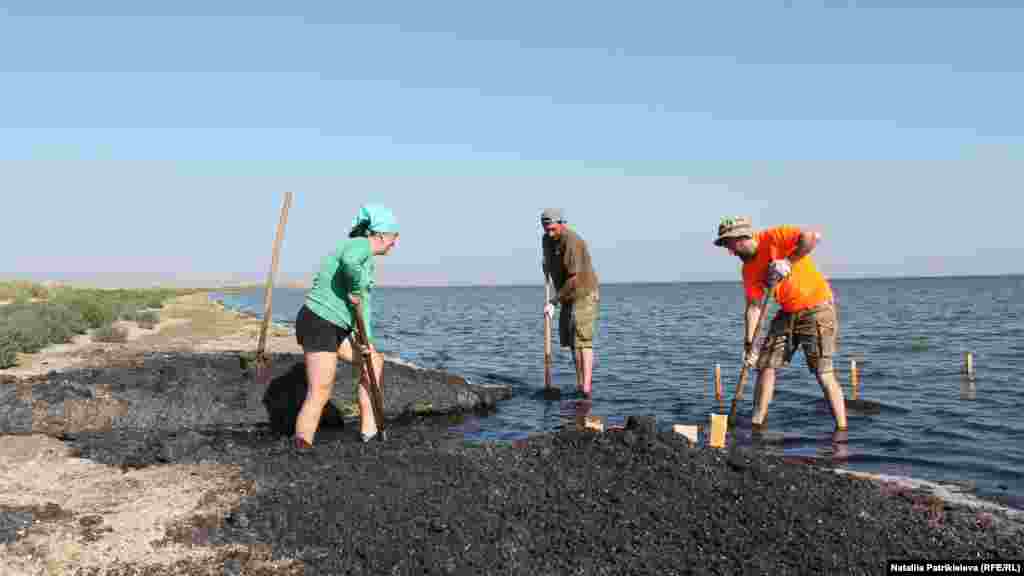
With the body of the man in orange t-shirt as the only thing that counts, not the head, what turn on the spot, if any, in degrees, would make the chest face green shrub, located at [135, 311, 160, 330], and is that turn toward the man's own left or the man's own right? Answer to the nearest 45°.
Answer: approximately 90° to the man's own right

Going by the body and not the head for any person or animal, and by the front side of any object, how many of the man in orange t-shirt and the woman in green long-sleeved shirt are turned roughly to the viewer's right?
1

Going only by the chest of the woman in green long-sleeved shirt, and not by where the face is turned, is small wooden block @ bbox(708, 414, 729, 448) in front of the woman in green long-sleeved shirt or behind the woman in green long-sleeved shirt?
in front

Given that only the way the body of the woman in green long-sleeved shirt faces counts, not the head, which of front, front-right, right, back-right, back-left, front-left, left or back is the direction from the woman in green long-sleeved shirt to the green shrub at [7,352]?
back-left

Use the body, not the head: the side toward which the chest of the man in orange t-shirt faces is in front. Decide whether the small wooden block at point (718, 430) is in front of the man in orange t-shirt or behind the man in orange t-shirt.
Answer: in front

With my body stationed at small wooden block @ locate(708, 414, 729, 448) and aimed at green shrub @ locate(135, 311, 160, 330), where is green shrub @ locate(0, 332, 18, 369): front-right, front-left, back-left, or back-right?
front-left

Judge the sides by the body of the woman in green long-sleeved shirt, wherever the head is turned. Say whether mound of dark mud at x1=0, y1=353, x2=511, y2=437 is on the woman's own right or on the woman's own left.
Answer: on the woman's own left

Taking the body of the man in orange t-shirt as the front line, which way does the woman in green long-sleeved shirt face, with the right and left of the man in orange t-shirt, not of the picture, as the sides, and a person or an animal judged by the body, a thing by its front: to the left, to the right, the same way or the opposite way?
the opposite way

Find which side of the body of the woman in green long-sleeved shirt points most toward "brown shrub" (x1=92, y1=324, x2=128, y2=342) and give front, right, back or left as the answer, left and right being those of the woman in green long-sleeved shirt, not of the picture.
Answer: left

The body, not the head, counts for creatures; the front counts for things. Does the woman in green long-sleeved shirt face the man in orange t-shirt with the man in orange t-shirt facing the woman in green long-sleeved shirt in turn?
yes

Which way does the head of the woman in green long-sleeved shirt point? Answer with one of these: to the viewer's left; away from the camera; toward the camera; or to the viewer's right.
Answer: to the viewer's right

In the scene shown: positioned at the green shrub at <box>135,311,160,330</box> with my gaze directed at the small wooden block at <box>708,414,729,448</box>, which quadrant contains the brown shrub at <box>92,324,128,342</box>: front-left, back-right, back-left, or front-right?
front-right

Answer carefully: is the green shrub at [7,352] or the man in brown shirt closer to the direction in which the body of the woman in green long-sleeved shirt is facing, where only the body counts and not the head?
the man in brown shirt

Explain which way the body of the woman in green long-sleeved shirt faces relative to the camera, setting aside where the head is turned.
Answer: to the viewer's right

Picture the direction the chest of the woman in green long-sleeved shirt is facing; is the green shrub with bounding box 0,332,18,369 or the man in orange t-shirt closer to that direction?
the man in orange t-shirt
